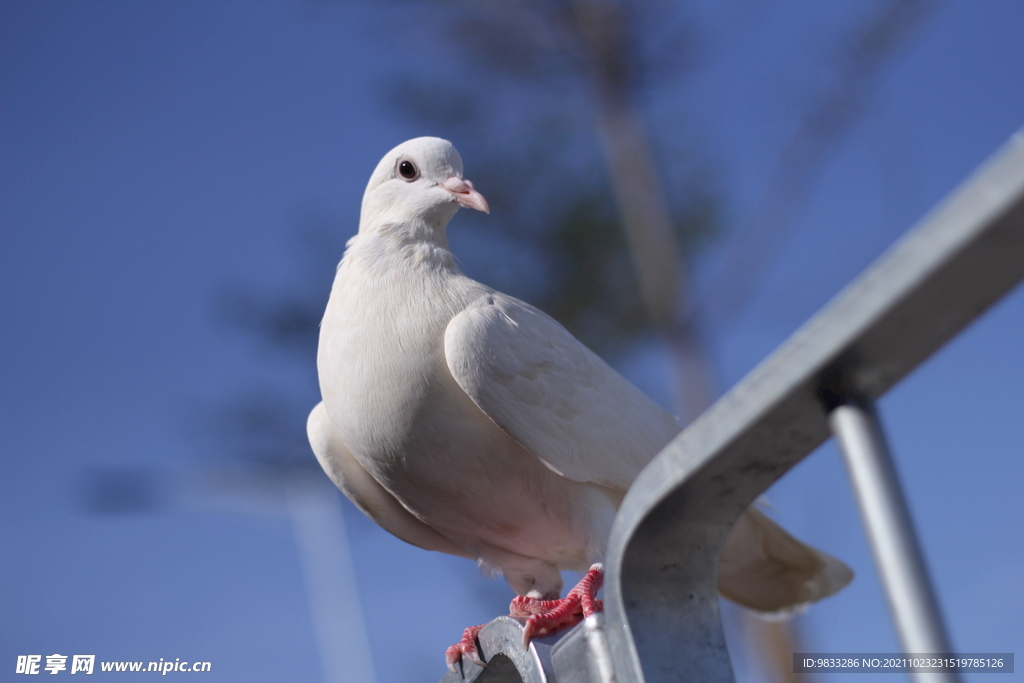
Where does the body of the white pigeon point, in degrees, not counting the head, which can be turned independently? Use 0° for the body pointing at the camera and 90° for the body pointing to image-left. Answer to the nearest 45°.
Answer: approximately 45°
